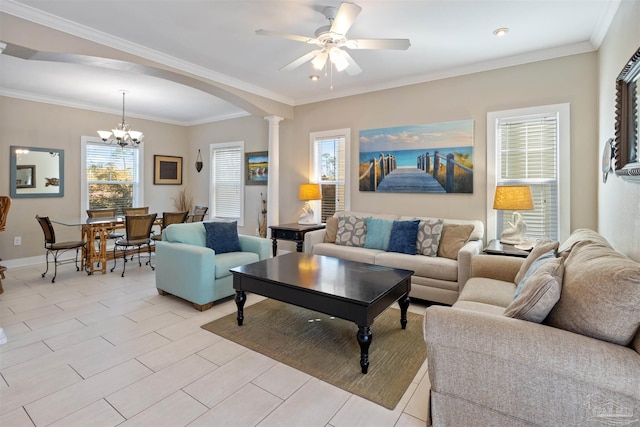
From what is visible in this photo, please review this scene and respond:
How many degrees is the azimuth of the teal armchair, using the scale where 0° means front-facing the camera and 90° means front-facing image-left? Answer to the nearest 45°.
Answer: approximately 315°

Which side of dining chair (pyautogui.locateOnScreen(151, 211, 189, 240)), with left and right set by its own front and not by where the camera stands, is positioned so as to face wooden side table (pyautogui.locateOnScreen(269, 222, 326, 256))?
right

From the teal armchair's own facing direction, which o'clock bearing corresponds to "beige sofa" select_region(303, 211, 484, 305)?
The beige sofa is roughly at 11 o'clock from the teal armchair.

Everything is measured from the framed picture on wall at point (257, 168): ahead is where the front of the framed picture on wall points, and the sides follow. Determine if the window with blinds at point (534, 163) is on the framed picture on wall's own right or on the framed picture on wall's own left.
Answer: on the framed picture on wall's own left

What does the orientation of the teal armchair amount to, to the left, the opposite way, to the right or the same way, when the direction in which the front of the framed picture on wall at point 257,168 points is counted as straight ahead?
to the left

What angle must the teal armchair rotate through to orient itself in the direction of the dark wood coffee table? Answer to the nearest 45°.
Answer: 0° — it already faces it

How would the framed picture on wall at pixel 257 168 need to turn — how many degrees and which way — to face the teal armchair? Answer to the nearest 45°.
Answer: approximately 45° to its left

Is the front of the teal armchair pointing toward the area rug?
yes

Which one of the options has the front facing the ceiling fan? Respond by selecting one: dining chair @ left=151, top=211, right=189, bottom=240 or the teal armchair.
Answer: the teal armchair

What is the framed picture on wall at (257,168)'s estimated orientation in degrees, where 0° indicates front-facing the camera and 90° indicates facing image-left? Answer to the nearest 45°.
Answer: approximately 45°

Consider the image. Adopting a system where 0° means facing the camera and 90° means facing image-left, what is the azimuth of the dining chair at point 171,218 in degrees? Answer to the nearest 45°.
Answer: approximately 135°

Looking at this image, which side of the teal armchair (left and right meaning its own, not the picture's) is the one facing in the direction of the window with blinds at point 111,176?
back
